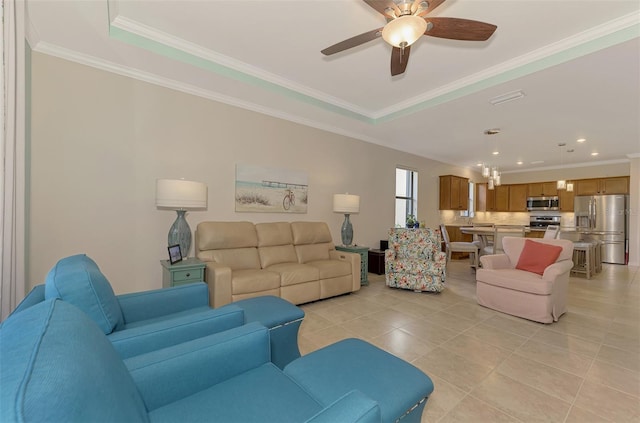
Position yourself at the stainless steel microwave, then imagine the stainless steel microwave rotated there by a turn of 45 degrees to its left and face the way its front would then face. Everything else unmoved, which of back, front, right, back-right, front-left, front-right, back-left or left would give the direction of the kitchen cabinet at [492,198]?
back-right

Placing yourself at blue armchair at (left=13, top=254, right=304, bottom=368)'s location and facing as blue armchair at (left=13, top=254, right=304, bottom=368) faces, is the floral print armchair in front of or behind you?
in front

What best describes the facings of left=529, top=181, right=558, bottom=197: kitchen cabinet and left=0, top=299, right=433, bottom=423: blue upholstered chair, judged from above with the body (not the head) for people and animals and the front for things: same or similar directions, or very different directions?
very different directions

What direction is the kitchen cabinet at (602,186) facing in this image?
toward the camera

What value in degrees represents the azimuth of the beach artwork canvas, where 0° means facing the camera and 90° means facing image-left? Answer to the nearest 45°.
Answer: approximately 315°

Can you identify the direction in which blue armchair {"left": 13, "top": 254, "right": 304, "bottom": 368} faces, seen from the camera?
facing away from the viewer and to the right of the viewer

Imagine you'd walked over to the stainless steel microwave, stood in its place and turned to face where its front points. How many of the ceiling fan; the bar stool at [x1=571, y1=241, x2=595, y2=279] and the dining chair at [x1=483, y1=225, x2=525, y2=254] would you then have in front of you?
3

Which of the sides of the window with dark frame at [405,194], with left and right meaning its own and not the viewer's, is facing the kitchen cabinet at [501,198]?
left

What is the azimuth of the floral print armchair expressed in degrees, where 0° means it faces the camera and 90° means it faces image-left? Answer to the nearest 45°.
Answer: approximately 0°

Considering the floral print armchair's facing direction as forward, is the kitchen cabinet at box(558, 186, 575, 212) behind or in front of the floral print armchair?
behind

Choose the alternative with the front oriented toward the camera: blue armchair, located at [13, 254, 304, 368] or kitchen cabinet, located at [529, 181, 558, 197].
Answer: the kitchen cabinet

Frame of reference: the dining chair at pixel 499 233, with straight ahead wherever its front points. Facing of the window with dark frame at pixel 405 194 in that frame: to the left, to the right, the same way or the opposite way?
the opposite way

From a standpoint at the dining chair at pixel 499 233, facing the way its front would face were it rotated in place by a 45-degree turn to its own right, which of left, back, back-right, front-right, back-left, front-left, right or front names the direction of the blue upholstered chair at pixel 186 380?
back

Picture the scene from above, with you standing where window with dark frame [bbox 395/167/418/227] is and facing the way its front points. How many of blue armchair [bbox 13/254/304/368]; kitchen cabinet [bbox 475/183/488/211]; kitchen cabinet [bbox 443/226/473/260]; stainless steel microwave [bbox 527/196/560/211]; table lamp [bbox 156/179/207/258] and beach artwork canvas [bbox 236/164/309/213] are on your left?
3

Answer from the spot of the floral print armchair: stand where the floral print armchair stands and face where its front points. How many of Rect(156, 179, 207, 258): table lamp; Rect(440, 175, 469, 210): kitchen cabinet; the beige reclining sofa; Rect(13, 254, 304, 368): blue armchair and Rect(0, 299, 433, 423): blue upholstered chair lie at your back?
1

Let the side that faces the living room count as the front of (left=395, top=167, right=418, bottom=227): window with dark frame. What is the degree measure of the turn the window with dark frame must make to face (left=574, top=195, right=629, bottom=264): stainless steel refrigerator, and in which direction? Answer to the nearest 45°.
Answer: approximately 45° to its left

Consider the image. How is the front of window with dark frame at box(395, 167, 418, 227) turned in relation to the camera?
facing the viewer and to the right of the viewer

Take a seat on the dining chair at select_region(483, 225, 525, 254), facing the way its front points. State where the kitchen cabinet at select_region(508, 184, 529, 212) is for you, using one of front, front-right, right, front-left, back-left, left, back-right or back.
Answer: front-right

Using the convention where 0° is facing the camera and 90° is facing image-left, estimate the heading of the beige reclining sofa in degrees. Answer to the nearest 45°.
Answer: approximately 315°

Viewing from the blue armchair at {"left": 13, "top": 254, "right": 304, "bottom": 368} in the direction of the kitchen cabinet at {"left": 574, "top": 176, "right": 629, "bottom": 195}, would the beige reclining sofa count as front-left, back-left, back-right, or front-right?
front-left
